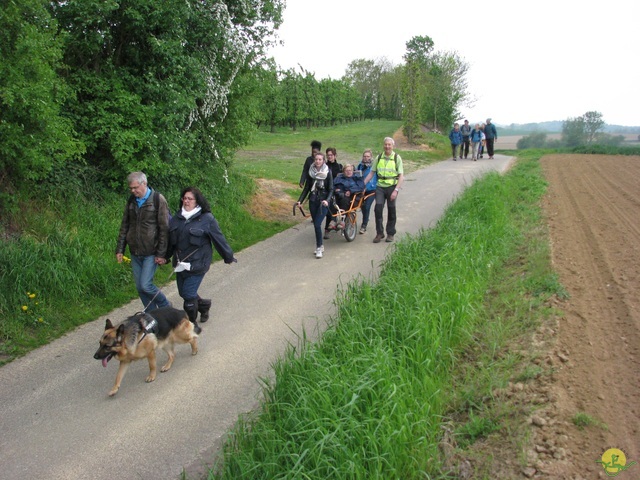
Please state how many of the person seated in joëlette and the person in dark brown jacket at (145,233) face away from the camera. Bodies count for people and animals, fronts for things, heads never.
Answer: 0

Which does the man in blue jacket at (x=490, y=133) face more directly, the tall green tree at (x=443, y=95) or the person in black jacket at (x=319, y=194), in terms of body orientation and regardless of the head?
the person in black jacket

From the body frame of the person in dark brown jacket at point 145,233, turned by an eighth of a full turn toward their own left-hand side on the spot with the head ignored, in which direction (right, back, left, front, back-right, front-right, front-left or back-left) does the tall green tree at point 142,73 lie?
back

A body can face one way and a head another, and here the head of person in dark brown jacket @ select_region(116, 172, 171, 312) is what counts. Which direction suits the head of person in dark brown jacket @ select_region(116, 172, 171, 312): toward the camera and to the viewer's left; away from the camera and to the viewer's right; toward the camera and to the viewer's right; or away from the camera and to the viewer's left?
toward the camera and to the viewer's left

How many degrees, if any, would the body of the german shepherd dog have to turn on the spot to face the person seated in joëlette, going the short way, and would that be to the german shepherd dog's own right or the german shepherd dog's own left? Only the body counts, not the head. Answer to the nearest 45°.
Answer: approximately 180°

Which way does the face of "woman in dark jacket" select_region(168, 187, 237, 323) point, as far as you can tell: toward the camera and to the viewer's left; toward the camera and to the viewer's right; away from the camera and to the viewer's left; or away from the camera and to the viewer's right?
toward the camera and to the viewer's left

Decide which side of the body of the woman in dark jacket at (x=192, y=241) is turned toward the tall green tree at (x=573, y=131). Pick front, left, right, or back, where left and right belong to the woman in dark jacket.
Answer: back

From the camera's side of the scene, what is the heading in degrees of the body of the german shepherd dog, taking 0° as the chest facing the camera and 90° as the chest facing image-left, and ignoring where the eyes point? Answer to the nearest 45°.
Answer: approximately 45°

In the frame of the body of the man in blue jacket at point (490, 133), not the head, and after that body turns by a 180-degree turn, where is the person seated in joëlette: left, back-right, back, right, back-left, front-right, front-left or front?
back-right

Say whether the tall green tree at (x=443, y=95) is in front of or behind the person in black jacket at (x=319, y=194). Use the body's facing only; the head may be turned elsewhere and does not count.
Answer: behind

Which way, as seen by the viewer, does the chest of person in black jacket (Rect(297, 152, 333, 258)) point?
toward the camera

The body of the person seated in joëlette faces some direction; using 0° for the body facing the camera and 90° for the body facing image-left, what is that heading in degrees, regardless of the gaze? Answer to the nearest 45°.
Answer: approximately 45°
